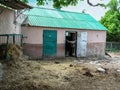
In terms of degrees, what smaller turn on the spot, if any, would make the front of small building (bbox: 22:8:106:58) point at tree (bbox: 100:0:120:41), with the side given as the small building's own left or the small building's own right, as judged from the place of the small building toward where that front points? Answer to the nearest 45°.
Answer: approximately 135° to the small building's own left

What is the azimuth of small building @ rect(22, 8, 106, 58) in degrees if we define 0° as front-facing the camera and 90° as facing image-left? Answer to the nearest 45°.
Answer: approximately 0°

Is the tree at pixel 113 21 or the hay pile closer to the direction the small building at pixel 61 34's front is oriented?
the hay pile
